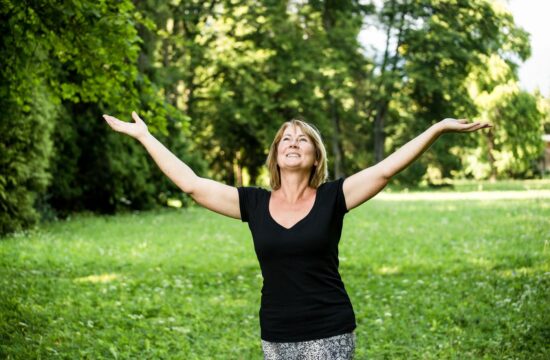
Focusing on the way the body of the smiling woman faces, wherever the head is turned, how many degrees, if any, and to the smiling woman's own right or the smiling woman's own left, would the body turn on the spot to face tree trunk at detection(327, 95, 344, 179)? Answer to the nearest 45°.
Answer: approximately 180°

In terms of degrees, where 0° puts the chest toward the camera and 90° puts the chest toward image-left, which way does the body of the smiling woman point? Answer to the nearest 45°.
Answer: approximately 0°
